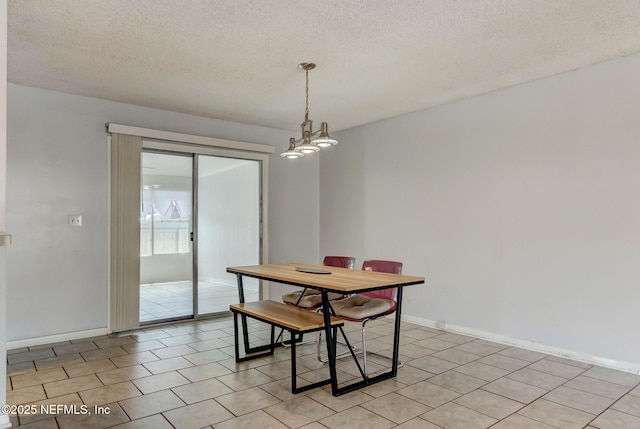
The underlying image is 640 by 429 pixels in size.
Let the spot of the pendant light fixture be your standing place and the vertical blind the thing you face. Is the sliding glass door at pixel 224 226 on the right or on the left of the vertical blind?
right

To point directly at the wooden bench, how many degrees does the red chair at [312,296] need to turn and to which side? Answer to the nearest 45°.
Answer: approximately 45° to its left

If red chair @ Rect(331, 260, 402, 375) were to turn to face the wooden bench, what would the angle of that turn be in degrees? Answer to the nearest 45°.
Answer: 0° — it already faces it

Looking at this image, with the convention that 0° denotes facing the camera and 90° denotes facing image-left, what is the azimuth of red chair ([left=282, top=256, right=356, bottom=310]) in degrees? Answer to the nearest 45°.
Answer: approximately 45°

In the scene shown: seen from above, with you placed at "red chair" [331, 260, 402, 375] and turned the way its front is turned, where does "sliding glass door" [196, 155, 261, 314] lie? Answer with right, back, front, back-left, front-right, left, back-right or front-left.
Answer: right

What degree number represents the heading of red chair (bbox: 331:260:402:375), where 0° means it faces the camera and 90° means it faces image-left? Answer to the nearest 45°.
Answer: approximately 45°

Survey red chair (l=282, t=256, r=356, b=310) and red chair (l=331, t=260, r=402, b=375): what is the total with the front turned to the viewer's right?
0

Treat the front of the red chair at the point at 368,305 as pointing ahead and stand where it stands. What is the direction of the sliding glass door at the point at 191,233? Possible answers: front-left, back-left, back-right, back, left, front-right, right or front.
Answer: right

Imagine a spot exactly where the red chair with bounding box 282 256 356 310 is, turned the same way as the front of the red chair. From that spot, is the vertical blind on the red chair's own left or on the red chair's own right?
on the red chair's own right

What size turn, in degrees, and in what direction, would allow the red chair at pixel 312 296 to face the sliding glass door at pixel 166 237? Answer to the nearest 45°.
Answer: approximately 90° to its right
